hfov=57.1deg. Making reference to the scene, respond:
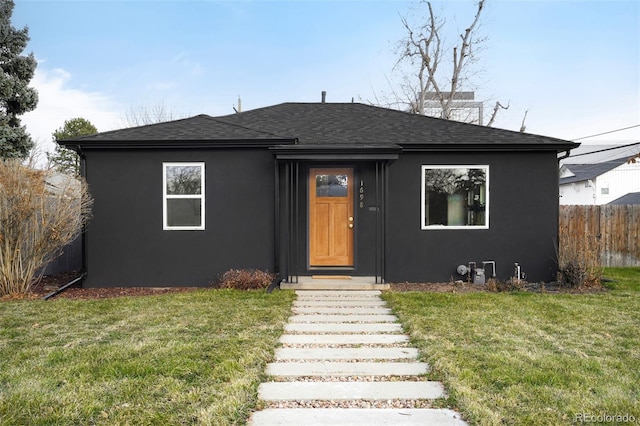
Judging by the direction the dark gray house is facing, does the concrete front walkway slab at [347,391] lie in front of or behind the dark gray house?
in front

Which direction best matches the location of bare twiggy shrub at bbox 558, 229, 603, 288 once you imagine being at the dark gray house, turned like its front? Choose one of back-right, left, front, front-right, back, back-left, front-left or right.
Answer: left

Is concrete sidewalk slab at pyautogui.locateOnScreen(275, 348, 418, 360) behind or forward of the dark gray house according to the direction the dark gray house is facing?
forward

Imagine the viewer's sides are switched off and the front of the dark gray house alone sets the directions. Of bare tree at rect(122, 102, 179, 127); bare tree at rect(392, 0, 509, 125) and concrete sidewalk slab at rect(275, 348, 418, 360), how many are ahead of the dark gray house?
1

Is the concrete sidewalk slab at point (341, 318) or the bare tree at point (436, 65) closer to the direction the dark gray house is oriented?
the concrete sidewalk slab

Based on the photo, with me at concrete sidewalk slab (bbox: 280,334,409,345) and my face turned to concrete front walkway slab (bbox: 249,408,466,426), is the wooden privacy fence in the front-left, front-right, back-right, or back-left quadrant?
back-left

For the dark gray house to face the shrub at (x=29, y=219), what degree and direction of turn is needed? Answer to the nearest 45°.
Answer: approximately 90° to its right

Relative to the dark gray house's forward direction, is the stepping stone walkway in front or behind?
in front

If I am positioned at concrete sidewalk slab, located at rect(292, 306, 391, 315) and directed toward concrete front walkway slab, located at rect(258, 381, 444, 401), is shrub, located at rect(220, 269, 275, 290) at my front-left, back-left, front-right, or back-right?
back-right

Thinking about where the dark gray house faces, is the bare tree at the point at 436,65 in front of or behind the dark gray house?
behind

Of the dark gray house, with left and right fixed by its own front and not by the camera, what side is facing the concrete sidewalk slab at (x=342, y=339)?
front

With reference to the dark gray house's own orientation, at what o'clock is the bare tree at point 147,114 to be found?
The bare tree is roughly at 5 o'clock from the dark gray house.

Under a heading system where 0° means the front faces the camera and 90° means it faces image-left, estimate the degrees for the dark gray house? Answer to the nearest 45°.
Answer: approximately 0°

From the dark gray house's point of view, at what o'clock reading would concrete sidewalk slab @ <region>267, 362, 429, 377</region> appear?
The concrete sidewalk slab is roughly at 12 o'clock from the dark gray house.

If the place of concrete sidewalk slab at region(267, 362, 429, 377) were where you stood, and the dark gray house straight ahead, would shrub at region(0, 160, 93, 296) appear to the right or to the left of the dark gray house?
left

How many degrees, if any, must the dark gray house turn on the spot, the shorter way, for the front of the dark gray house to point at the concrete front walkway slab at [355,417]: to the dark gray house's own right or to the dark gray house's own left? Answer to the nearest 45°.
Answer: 0° — it already faces it
